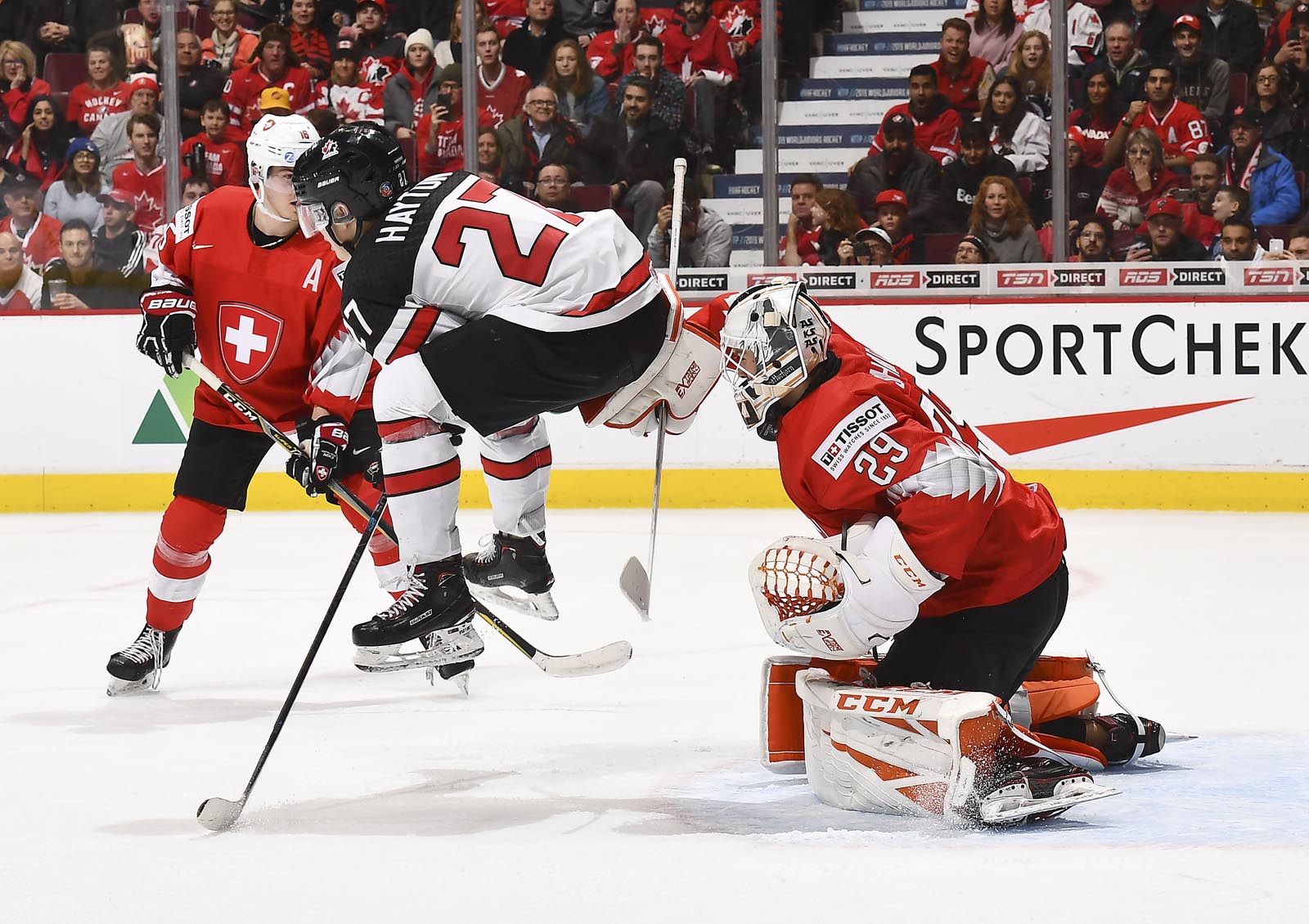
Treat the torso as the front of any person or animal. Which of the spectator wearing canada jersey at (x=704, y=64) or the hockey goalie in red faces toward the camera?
the spectator wearing canada jersey

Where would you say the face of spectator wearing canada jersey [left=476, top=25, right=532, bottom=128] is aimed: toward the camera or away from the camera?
toward the camera

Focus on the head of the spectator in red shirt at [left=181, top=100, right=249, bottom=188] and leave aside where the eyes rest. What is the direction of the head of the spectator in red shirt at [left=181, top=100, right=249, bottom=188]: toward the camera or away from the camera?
toward the camera

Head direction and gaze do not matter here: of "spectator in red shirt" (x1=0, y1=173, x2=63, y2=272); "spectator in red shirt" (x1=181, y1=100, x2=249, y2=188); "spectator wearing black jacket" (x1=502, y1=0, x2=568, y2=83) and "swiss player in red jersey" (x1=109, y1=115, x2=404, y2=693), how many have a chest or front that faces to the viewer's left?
0

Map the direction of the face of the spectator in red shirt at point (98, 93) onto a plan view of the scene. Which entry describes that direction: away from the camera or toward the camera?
toward the camera

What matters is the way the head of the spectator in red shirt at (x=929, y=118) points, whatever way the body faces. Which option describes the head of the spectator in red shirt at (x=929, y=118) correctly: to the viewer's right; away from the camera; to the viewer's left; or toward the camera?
toward the camera

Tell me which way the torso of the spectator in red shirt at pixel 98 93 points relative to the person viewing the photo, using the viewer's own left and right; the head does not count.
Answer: facing the viewer

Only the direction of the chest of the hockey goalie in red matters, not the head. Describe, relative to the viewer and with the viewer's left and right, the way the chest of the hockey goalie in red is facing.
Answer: facing to the left of the viewer

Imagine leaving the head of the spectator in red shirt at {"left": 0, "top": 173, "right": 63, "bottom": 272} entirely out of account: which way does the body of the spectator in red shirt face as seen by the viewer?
toward the camera

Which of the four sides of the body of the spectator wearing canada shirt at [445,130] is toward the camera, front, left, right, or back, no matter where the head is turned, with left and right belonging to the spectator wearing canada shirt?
front

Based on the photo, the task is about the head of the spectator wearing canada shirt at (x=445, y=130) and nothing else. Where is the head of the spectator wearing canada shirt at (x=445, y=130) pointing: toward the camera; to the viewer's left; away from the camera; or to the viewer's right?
toward the camera

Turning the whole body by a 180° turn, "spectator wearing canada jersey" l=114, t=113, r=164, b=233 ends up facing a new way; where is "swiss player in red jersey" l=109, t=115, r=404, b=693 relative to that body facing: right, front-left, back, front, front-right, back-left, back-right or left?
back

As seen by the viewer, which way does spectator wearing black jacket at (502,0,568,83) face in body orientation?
toward the camera

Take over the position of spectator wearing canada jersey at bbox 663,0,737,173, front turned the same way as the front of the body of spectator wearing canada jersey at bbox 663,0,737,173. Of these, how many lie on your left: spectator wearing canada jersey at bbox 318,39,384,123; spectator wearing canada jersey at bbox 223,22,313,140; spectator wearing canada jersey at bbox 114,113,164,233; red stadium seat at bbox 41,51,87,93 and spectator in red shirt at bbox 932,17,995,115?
1

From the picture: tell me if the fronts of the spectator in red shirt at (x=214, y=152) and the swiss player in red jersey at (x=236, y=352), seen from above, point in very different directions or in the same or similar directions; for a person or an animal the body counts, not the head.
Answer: same or similar directions

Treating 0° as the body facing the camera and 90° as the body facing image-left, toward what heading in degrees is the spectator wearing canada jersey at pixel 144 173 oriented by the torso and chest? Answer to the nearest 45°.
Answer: approximately 0°
